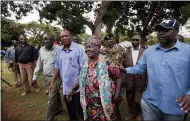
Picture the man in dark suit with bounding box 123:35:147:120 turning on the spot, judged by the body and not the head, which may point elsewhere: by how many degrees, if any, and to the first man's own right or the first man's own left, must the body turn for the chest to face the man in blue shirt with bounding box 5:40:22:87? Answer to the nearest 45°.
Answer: approximately 135° to the first man's own right

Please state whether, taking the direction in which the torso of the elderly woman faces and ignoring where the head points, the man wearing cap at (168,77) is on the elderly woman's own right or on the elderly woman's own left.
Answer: on the elderly woman's own left

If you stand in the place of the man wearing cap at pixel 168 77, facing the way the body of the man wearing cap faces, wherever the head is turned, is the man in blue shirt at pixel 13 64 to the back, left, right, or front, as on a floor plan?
right

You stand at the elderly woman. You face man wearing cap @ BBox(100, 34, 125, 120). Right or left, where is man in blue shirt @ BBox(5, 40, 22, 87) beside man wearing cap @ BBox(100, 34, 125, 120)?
left

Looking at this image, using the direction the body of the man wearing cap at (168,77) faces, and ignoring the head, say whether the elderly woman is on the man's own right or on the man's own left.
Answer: on the man's own right
